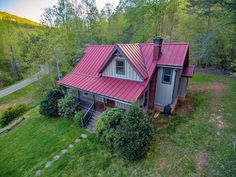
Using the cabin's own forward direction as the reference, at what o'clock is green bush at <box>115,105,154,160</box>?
The green bush is roughly at 11 o'clock from the cabin.

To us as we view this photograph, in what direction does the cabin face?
facing the viewer and to the left of the viewer

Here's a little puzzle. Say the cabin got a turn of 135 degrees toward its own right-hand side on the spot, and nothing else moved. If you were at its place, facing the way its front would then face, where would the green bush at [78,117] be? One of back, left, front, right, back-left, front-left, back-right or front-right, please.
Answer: left

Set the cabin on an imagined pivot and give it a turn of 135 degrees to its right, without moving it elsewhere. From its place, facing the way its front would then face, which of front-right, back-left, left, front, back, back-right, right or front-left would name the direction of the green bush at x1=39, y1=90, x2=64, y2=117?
left

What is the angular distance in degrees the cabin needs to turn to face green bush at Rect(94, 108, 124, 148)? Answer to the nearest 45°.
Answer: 0° — it already faces it
